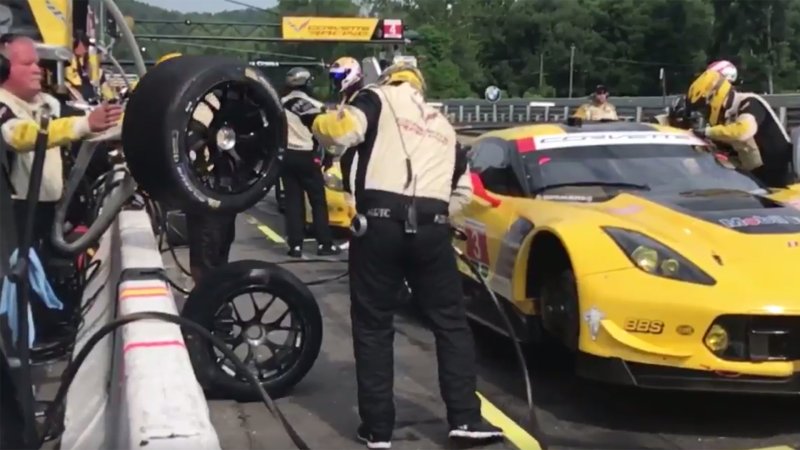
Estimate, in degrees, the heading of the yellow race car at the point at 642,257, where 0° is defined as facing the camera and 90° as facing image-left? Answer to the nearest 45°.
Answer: approximately 315°

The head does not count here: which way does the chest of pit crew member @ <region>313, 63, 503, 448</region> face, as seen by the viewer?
away from the camera

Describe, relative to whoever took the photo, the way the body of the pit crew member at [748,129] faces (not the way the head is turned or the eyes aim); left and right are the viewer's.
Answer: facing to the left of the viewer

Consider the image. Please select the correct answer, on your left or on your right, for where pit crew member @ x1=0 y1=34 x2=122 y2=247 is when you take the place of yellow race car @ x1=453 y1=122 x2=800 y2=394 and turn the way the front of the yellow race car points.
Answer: on your right

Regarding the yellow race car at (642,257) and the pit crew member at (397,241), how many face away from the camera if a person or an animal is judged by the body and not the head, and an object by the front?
1

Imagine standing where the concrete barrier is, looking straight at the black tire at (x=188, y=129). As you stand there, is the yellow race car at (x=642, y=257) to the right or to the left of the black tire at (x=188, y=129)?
right
